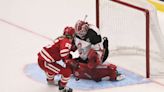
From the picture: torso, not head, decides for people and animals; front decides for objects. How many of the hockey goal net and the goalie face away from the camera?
0

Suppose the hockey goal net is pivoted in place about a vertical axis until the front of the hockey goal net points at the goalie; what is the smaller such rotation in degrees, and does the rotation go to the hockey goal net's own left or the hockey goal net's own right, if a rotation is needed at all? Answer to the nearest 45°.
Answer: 0° — it already faces them

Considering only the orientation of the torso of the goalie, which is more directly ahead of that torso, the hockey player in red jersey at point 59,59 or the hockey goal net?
the hockey player in red jersey

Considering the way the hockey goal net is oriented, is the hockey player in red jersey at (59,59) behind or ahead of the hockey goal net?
ahead

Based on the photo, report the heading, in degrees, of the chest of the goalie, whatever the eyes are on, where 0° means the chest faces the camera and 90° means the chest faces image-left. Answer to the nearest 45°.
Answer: approximately 45°

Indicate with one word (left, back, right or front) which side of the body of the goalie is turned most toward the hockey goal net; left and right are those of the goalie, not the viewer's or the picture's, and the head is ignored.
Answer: back

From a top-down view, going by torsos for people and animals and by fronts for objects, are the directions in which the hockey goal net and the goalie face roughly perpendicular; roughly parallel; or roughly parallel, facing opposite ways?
roughly parallel

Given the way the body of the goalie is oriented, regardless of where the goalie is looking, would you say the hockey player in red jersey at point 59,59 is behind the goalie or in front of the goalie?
in front

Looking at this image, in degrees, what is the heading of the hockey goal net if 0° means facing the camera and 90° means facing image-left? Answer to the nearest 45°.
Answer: approximately 45°
